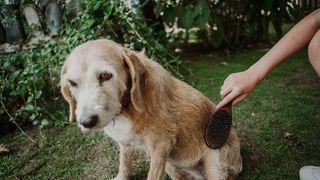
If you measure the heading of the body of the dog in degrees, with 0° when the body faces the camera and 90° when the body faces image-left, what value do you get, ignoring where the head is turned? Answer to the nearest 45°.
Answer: approximately 45°
